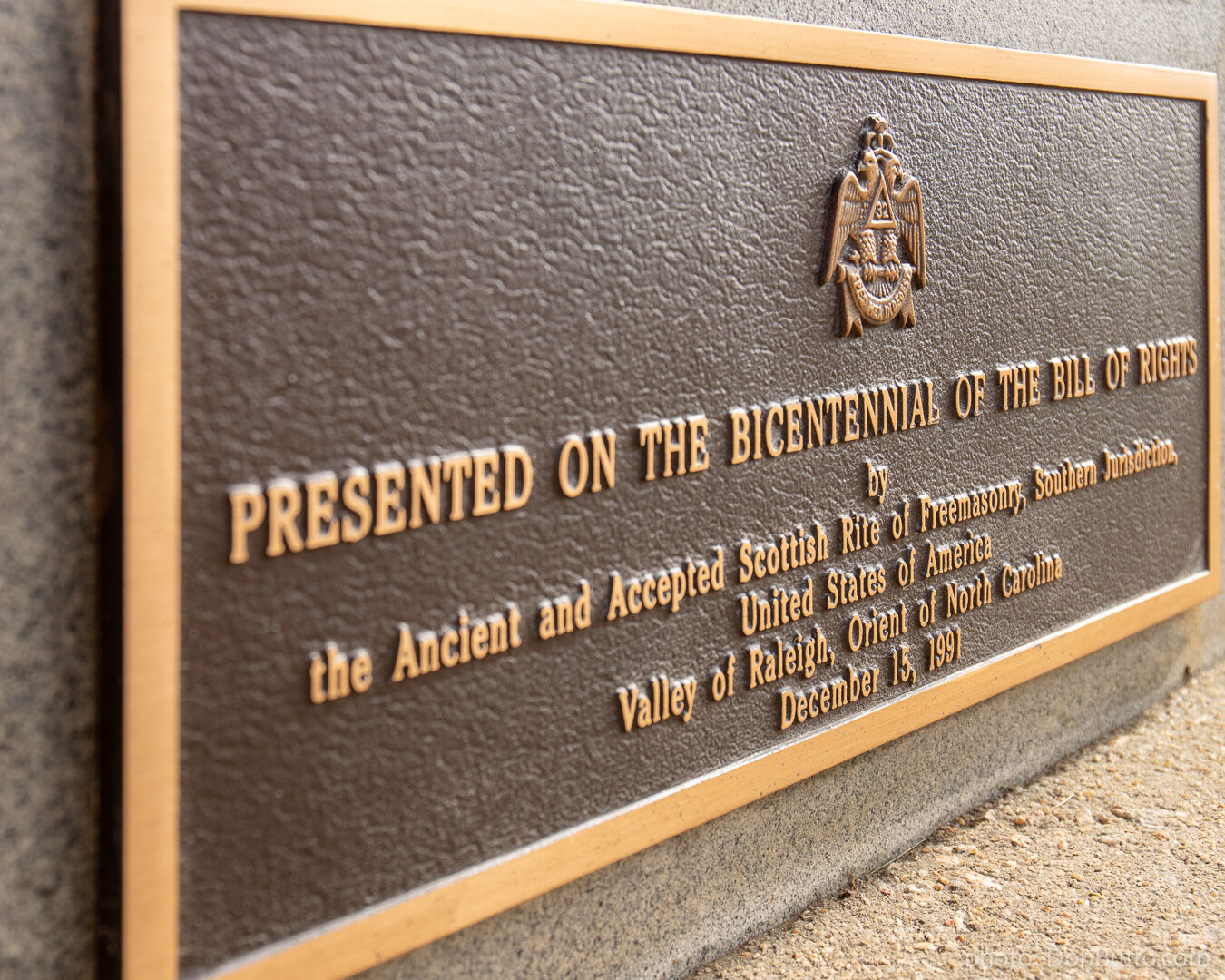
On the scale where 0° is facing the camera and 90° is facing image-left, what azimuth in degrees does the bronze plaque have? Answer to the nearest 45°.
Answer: approximately 315°
